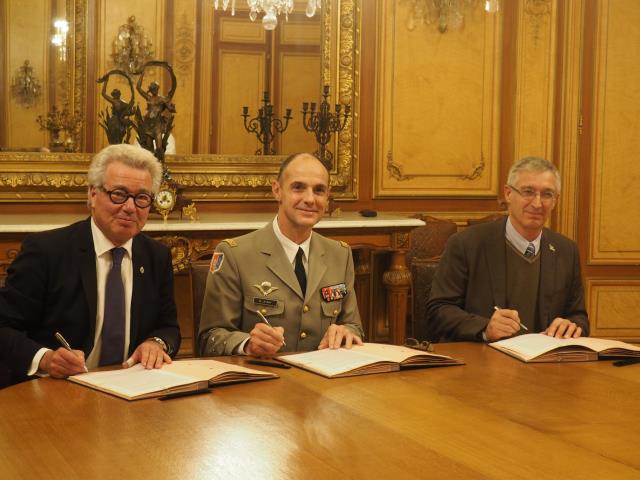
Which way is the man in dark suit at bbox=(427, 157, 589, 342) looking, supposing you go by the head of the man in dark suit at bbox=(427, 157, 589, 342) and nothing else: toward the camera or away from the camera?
toward the camera

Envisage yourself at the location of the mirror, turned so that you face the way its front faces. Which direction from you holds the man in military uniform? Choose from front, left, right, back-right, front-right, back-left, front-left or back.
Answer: front

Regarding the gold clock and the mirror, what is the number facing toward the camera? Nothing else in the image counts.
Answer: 2

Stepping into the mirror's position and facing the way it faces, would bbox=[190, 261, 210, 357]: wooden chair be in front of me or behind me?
in front

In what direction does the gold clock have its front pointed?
toward the camera

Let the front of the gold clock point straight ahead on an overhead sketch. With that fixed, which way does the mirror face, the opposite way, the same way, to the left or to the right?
the same way

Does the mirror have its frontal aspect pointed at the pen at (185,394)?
yes

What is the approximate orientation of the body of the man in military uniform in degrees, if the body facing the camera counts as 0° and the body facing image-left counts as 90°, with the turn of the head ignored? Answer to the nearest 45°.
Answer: approximately 315°

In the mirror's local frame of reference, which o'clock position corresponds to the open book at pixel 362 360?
The open book is roughly at 12 o'clock from the mirror.

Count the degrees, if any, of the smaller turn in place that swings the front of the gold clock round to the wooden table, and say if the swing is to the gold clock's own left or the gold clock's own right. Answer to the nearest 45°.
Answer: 0° — it already faces it

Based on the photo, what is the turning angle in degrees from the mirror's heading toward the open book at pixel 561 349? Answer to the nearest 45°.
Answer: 0° — it already faces it

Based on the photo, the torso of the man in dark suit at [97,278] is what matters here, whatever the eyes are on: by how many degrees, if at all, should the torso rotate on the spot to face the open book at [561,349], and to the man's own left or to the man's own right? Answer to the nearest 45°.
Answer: approximately 45° to the man's own left

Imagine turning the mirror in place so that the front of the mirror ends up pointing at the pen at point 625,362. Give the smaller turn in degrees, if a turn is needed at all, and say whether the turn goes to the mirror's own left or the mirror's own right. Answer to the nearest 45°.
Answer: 0° — it already faces it

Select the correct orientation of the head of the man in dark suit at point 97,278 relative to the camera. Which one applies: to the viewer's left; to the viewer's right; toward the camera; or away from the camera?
toward the camera

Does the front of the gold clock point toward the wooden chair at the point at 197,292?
yes

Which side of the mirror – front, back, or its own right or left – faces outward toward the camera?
front
